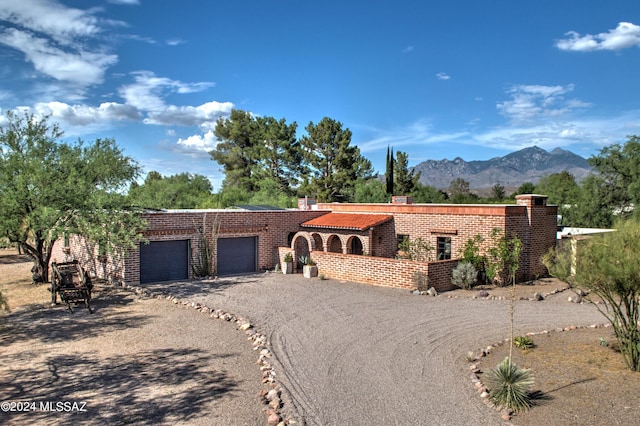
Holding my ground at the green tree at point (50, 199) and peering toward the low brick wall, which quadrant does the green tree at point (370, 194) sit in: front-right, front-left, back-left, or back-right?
front-left

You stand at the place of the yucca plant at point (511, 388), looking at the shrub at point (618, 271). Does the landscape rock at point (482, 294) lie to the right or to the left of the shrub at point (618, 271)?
left

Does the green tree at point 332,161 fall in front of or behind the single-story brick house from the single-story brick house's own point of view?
behind

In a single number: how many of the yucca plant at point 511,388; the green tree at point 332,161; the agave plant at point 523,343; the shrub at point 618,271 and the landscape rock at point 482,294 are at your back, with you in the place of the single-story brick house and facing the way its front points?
1

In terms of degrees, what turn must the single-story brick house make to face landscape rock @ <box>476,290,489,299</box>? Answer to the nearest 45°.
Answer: approximately 45° to its left

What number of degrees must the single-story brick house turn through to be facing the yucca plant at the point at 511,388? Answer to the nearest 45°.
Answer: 0° — it already faces it

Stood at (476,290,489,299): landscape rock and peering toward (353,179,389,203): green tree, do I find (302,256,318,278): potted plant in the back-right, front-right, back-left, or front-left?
front-left

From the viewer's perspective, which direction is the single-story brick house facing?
toward the camera

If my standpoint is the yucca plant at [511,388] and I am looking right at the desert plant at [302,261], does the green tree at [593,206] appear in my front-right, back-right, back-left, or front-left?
front-right

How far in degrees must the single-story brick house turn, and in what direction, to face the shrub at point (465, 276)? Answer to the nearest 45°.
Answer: approximately 45° to its left

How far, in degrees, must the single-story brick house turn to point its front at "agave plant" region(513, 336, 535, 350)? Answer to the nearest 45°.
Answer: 0° — it already faces it

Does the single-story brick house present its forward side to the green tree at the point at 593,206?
no

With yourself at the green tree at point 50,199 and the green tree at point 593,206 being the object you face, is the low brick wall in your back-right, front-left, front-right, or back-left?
front-right

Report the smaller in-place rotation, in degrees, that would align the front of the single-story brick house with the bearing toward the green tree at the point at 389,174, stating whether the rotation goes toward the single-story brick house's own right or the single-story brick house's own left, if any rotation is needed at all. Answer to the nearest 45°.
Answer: approximately 180°
